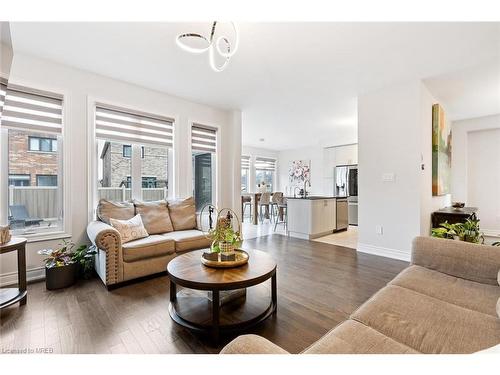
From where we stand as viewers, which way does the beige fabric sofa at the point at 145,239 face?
facing the viewer and to the right of the viewer

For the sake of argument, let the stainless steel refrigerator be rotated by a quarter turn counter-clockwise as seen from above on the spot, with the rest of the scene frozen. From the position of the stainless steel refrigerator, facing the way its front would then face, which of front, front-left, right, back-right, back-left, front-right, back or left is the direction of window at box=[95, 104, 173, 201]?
back-right

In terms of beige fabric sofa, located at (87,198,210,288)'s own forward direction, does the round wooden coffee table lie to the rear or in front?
in front

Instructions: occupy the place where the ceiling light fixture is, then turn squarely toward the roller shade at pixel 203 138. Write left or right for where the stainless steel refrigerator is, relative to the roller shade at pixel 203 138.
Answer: right

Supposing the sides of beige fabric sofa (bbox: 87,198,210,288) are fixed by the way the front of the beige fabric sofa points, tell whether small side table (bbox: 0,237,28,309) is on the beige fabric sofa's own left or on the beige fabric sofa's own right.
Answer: on the beige fabric sofa's own right

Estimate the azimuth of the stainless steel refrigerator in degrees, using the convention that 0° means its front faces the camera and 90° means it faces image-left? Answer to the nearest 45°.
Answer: approximately 0°

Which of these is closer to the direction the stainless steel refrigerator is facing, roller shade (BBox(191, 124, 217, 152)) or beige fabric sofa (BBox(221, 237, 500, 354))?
the beige fabric sofa

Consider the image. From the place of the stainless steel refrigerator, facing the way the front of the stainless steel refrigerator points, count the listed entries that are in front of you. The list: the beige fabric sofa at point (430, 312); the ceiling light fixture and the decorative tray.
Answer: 3

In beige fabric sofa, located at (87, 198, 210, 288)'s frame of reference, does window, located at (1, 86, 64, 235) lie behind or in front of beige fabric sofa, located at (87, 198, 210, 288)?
behind

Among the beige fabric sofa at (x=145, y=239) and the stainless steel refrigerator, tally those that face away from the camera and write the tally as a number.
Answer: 0

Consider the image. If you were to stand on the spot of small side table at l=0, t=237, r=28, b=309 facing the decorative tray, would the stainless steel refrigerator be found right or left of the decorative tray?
left
